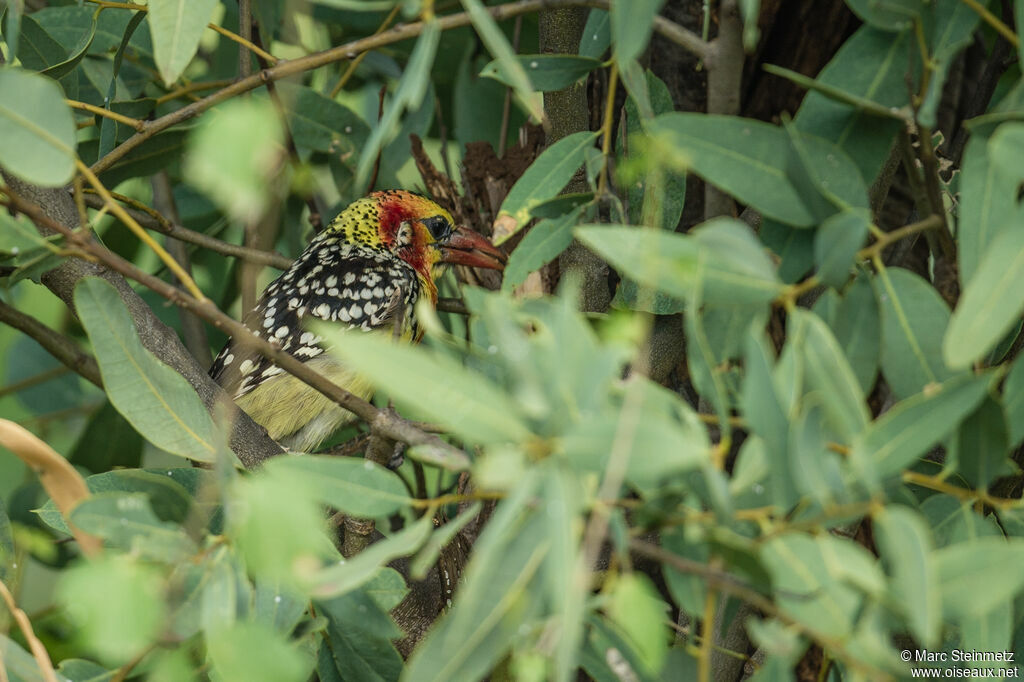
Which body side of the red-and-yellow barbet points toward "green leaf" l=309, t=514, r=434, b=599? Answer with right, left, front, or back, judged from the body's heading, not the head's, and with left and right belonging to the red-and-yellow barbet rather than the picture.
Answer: right

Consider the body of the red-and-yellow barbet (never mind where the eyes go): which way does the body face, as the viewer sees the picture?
to the viewer's right

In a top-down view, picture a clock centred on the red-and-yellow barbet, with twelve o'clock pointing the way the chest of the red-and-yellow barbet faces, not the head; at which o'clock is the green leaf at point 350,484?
The green leaf is roughly at 3 o'clock from the red-and-yellow barbet.

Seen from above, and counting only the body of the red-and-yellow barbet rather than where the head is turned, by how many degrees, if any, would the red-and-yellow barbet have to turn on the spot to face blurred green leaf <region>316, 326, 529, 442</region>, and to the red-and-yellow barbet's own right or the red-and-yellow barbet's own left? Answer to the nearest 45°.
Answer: approximately 90° to the red-and-yellow barbet's own right
